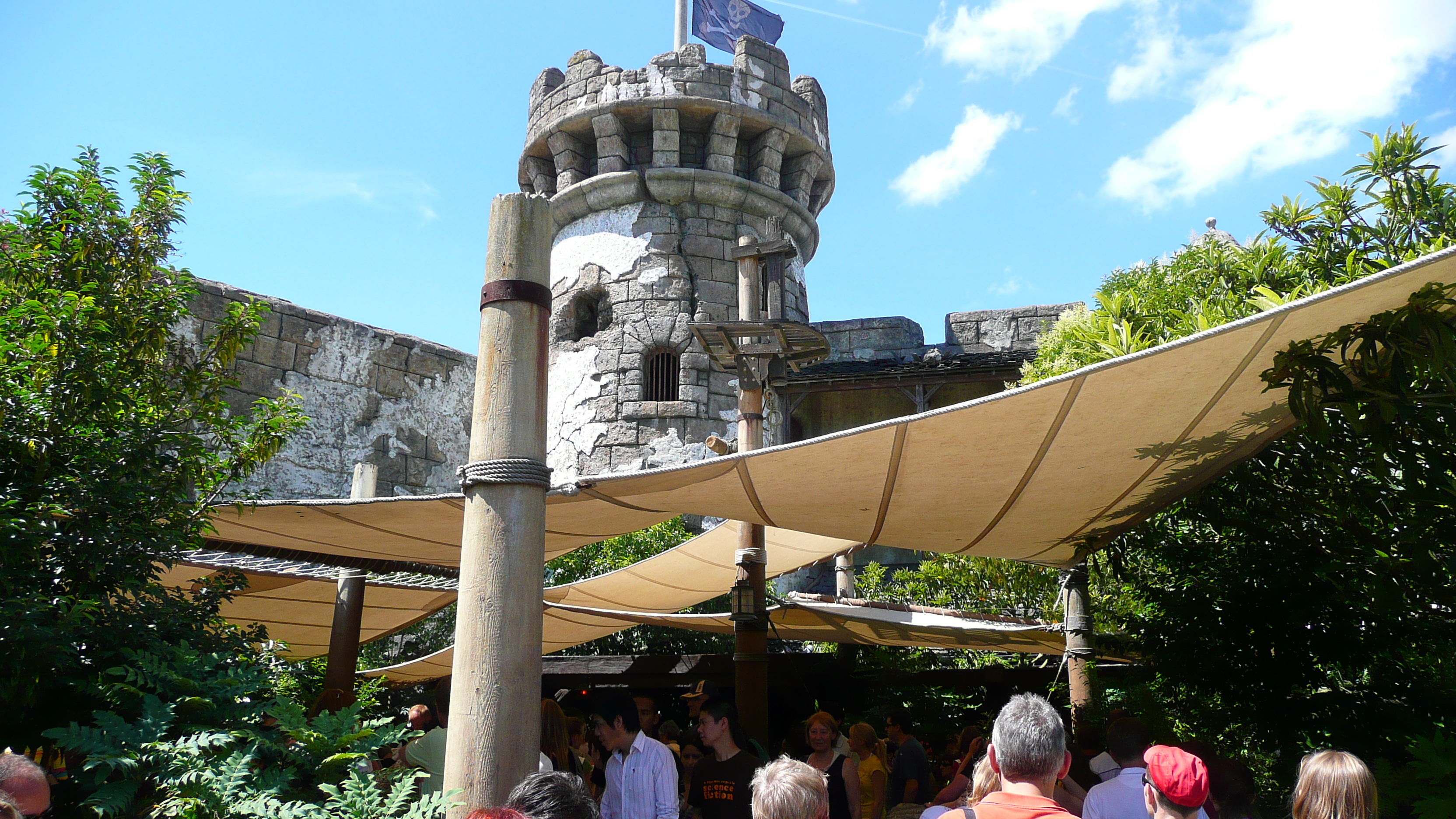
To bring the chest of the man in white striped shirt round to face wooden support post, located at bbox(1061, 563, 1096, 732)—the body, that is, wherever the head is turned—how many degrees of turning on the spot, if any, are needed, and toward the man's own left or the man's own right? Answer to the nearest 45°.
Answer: approximately 180°

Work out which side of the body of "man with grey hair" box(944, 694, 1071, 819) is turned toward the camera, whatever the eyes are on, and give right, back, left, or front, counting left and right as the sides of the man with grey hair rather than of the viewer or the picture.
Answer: back

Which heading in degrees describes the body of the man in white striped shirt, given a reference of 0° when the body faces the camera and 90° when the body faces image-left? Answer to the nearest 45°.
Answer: approximately 45°

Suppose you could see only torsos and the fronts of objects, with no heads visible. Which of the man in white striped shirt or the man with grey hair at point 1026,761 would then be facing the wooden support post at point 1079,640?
the man with grey hair

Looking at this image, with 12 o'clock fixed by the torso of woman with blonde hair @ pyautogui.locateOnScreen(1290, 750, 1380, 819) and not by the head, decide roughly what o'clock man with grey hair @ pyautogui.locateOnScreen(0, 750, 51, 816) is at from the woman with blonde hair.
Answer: The man with grey hair is roughly at 8 o'clock from the woman with blonde hair.

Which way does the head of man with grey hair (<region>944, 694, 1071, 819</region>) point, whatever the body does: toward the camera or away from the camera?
away from the camera

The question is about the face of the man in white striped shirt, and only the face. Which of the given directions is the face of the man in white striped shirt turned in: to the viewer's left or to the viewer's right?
to the viewer's left

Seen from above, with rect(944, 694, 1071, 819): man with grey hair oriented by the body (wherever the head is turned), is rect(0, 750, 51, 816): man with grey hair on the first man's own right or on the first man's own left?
on the first man's own left

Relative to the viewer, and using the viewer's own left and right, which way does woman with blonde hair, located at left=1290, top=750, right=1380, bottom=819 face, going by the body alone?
facing away from the viewer

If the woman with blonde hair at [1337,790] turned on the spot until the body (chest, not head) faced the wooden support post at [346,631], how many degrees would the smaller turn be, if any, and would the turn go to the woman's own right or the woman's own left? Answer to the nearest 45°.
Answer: approximately 90° to the woman's own left

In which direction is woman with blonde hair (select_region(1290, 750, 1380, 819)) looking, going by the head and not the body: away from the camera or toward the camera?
away from the camera

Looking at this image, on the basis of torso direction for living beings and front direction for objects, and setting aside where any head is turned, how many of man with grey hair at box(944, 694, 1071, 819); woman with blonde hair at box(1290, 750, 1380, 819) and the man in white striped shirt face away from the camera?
2

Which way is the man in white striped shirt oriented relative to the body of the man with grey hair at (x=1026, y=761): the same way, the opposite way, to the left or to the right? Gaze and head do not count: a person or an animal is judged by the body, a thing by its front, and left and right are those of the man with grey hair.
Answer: the opposite way
